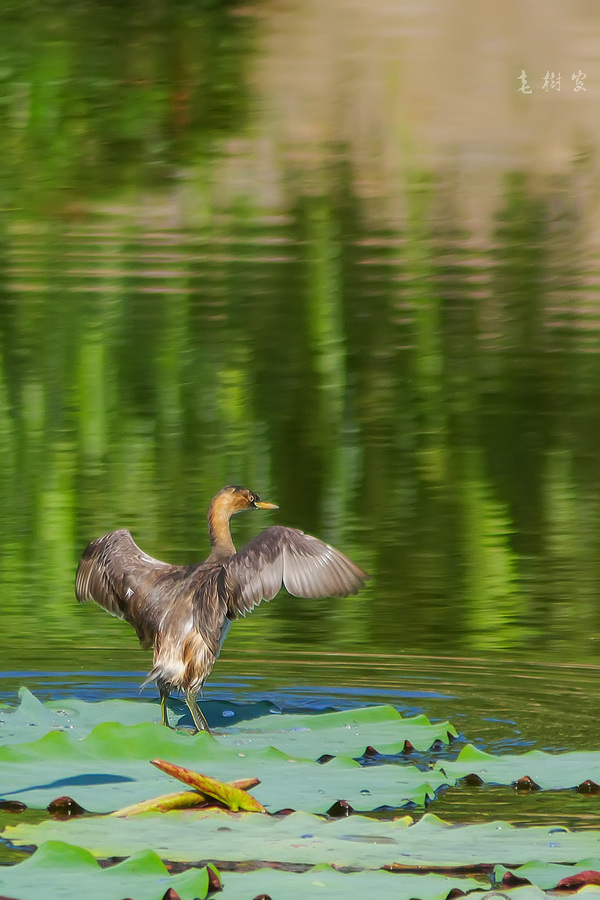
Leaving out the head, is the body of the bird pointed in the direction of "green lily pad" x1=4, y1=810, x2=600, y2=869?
no

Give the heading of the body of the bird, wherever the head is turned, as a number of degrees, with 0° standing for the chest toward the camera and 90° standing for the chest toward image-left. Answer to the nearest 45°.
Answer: approximately 225°

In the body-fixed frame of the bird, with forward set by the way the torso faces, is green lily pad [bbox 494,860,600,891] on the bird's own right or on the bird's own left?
on the bird's own right

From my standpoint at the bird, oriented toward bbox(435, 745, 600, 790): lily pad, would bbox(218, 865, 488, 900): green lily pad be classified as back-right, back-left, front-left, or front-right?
front-right

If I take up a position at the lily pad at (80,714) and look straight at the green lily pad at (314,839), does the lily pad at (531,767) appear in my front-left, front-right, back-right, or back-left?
front-left

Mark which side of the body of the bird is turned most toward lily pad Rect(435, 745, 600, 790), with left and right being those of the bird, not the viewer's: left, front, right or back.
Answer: right

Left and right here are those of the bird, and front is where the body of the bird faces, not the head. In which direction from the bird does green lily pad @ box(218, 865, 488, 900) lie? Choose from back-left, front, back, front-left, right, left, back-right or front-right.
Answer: back-right

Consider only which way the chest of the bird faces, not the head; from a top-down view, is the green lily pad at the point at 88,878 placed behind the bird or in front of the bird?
behind
